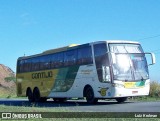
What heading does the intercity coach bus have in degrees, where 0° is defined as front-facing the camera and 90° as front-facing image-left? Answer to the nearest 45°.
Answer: approximately 315°
